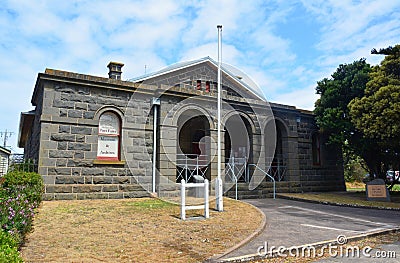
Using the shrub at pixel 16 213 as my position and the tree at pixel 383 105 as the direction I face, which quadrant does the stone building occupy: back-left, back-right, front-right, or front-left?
front-left

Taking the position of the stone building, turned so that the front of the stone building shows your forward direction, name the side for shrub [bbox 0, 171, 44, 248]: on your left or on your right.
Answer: on your right
